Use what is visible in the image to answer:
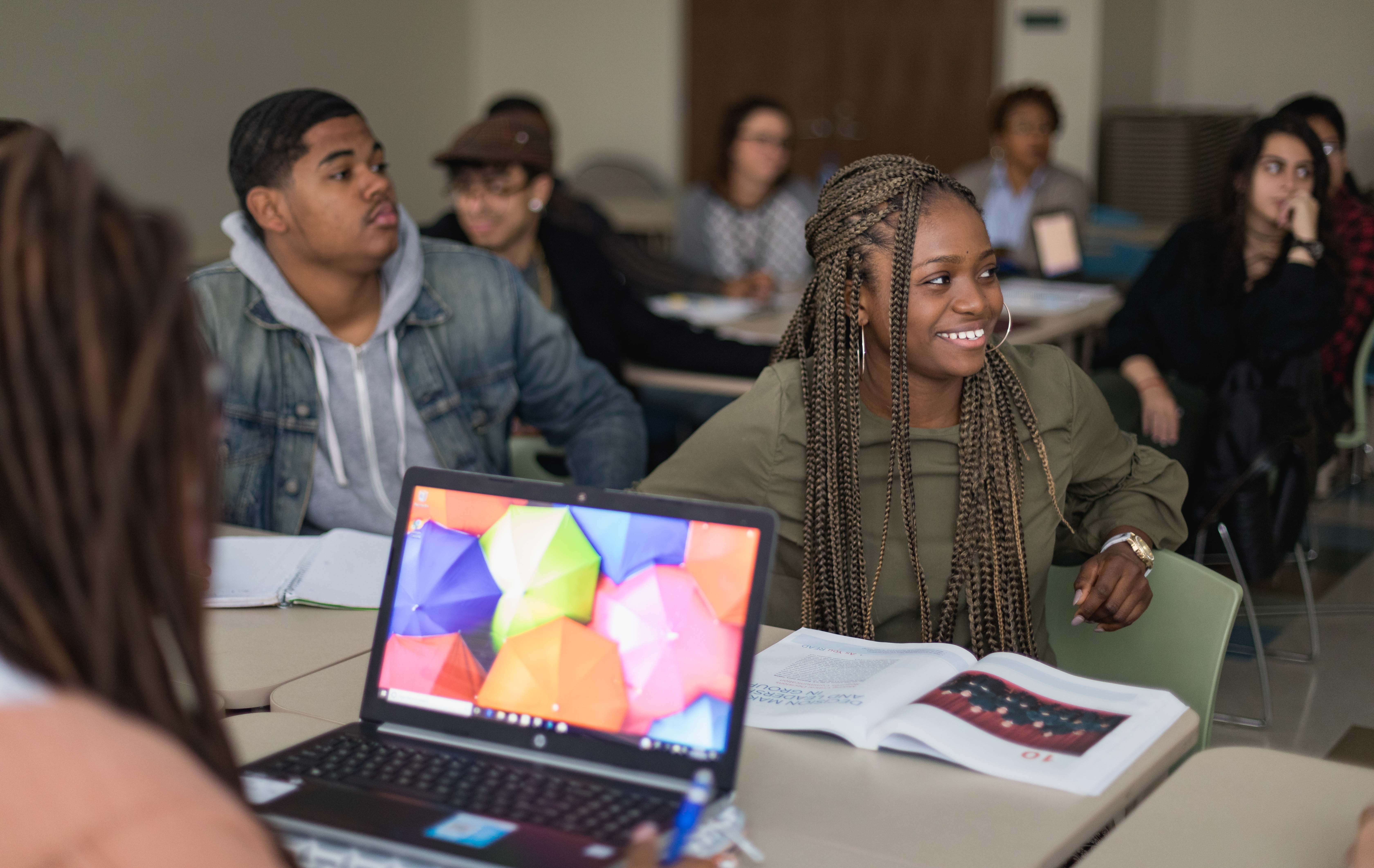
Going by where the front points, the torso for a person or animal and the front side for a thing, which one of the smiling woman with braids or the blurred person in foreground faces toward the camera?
the smiling woman with braids

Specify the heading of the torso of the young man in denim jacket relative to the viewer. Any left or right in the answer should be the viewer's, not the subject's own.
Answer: facing the viewer

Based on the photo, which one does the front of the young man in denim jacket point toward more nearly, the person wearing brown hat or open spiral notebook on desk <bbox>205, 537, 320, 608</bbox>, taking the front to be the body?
the open spiral notebook on desk

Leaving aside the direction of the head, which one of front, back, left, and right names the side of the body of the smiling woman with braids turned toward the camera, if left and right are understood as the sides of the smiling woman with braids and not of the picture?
front

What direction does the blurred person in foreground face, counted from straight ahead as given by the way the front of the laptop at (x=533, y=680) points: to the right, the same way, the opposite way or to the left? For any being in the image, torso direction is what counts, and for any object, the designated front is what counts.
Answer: the opposite way

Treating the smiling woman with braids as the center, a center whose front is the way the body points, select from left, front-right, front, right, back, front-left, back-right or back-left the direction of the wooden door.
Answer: back

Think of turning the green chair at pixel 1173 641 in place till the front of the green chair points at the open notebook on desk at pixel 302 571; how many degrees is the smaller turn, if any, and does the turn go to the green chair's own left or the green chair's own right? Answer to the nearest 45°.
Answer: approximately 45° to the green chair's own right

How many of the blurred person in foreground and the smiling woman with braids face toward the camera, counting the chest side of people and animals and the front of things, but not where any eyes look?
1

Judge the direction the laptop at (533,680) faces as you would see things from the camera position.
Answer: facing the viewer and to the left of the viewer

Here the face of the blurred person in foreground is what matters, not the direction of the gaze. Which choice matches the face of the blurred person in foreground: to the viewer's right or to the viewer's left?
to the viewer's right

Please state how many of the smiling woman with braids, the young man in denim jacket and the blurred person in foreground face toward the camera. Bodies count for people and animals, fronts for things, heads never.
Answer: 2

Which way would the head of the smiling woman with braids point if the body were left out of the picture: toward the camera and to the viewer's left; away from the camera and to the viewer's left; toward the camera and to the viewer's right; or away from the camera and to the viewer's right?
toward the camera and to the viewer's right
